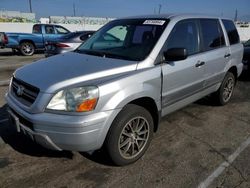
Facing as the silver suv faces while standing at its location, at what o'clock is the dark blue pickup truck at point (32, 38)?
The dark blue pickup truck is roughly at 4 o'clock from the silver suv.

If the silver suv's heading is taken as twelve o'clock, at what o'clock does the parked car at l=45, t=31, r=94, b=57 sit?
The parked car is roughly at 4 o'clock from the silver suv.

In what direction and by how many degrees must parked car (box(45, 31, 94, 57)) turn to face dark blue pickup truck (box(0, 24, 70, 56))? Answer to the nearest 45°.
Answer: approximately 45° to its left

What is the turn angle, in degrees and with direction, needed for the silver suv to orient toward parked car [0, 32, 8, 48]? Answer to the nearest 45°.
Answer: approximately 90° to its right
